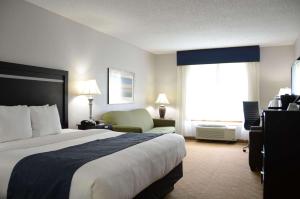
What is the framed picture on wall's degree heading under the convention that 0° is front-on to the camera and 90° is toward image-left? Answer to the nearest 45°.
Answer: approximately 315°

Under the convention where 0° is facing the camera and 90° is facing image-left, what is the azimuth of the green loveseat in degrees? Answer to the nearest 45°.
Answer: approximately 315°

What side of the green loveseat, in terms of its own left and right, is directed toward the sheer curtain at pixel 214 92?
left

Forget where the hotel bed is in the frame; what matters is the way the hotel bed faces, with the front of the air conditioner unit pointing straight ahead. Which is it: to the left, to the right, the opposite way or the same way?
to the left

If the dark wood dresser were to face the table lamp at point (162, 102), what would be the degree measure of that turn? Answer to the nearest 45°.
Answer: approximately 45° to its right

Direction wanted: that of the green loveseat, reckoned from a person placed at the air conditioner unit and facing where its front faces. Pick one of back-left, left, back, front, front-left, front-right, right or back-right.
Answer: front-right

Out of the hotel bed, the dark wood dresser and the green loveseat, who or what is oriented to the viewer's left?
the dark wood dresser

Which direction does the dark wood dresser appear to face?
to the viewer's left

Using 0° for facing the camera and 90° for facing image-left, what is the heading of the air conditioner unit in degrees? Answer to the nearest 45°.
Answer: approximately 0°
